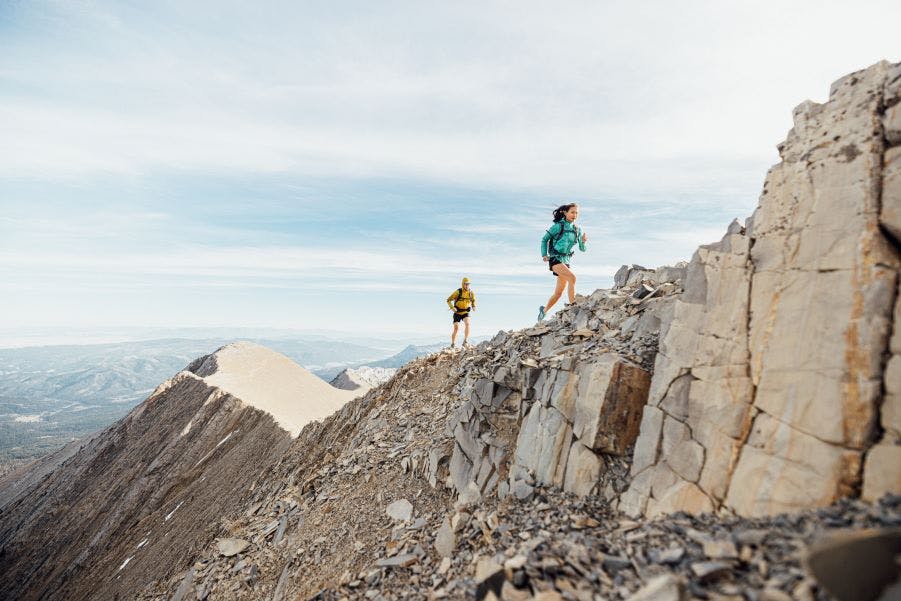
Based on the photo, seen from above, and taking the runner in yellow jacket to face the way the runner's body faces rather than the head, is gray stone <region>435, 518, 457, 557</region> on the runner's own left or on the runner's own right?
on the runner's own right

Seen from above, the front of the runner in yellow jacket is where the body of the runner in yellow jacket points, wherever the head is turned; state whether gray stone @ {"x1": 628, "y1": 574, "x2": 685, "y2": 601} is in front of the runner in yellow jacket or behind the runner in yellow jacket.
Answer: in front

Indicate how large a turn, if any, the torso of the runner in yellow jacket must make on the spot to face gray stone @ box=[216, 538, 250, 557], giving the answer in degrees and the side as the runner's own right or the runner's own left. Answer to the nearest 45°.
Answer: approximately 90° to the runner's own right

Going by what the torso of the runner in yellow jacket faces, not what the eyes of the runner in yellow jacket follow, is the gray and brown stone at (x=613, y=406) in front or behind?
in front

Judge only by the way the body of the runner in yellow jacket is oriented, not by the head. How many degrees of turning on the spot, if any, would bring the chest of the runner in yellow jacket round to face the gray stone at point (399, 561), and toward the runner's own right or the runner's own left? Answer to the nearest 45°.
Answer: approximately 45° to the runner's own right

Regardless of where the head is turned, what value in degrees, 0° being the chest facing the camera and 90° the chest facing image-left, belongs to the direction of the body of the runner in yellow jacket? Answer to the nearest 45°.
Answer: approximately 315°

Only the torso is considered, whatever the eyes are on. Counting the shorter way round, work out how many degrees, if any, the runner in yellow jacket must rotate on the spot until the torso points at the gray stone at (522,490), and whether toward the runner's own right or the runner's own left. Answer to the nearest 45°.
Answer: approximately 45° to the runner's own right

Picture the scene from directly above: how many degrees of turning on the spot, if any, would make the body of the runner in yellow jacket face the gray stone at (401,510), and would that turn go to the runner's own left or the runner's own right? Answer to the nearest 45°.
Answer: approximately 45° to the runner's own right

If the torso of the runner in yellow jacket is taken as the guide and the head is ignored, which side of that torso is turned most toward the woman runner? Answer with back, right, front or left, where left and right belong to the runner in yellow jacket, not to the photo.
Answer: front
